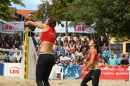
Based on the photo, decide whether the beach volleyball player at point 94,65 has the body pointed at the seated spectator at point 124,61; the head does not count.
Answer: no

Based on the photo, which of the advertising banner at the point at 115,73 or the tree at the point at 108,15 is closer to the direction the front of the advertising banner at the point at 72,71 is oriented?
the advertising banner

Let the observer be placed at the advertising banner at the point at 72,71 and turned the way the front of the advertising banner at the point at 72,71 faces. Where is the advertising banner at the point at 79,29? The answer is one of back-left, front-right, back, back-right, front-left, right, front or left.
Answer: back

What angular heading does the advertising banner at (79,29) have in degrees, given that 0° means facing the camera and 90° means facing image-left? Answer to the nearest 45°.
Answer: approximately 0°

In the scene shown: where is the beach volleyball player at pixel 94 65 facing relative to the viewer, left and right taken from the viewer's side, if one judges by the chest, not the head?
facing to the left of the viewer

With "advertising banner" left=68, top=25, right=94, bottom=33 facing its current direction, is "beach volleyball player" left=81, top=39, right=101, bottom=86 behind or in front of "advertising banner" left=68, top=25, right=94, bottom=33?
in front

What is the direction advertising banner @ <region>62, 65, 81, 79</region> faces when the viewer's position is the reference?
facing the viewer

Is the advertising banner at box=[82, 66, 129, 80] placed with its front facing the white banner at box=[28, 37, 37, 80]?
no

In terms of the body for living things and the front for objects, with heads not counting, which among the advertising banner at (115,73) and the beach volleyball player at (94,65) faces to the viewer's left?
the beach volleyball player

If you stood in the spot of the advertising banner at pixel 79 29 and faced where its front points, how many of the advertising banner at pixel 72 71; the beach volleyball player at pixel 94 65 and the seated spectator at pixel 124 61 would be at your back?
0

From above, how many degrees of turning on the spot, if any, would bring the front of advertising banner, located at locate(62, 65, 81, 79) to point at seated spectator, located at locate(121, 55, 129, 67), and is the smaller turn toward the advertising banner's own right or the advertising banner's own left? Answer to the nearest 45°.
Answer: approximately 90° to the advertising banner's own left

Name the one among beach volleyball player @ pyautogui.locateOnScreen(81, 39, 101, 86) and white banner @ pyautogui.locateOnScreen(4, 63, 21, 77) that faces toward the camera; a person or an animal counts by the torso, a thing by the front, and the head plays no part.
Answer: the white banner

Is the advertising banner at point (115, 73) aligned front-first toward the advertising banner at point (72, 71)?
no

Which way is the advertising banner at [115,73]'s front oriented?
toward the camera

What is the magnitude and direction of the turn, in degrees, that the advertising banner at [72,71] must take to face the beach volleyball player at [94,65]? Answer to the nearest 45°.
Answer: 0° — it already faces them

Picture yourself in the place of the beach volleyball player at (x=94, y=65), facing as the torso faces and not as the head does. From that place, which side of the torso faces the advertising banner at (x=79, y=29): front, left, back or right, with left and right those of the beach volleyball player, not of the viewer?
right
